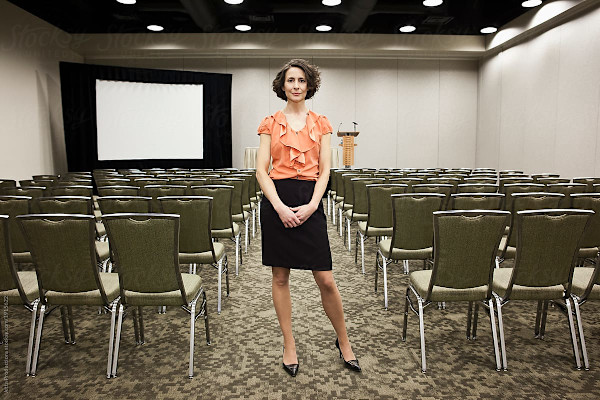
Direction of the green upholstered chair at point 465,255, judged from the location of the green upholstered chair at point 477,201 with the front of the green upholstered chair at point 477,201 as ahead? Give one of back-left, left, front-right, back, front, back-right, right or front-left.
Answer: back

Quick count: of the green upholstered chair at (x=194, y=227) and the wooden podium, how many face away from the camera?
1

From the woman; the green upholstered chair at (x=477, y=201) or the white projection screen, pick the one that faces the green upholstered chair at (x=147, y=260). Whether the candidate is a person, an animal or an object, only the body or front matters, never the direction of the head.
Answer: the white projection screen

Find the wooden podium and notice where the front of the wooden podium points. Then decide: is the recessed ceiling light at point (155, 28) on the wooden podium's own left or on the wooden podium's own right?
on the wooden podium's own right

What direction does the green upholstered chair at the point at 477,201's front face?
away from the camera

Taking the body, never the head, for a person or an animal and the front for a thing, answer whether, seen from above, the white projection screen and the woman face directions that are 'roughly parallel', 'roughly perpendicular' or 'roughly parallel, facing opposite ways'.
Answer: roughly parallel

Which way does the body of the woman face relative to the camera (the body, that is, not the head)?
toward the camera

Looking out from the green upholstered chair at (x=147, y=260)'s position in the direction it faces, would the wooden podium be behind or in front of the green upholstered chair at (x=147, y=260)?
in front

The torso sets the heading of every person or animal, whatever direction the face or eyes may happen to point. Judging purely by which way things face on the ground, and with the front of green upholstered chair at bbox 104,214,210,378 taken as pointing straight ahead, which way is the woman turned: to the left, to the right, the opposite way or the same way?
the opposite way

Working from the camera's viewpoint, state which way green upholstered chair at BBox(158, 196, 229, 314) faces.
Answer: facing away from the viewer

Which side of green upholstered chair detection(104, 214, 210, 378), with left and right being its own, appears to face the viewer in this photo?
back

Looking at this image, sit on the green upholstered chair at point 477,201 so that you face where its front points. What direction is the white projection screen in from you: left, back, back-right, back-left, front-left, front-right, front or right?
front-left

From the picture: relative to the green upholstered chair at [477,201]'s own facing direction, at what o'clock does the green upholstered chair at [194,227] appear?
the green upholstered chair at [194,227] is roughly at 8 o'clock from the green upholstered chair at [477,201].

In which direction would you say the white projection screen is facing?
toward the camera

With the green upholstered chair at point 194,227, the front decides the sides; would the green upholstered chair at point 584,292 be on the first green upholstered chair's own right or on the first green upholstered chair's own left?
on the first green upholstered chair's own right

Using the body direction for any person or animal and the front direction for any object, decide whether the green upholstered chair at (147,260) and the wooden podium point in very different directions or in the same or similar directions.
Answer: very different directions
